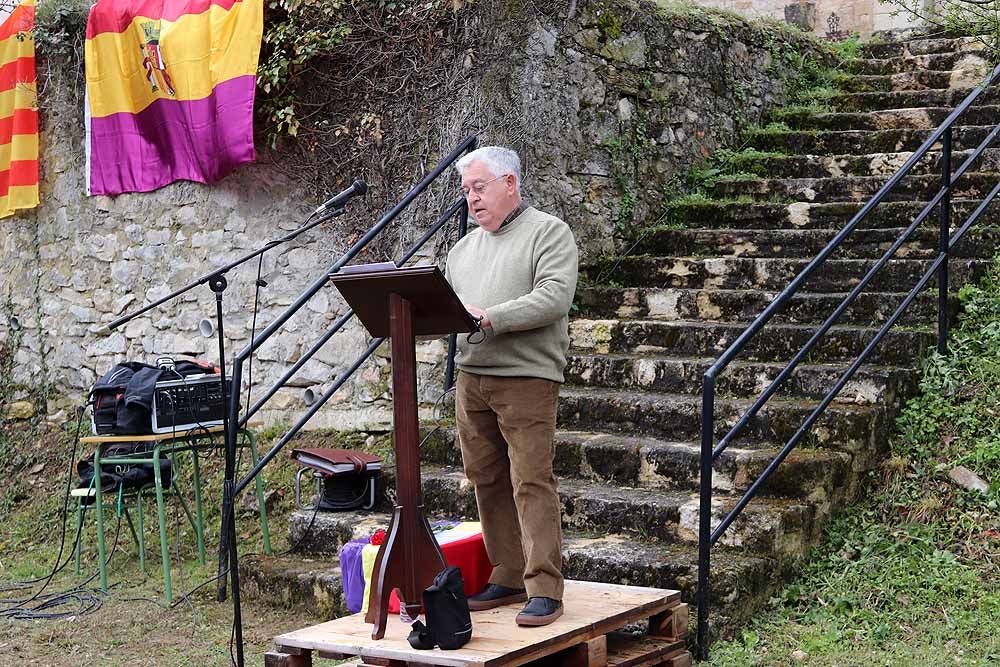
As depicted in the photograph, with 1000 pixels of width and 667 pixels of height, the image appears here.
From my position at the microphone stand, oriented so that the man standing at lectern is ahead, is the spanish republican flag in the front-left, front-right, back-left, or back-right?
back-left

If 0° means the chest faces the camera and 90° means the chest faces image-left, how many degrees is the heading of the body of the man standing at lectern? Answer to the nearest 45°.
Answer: approximately 45°

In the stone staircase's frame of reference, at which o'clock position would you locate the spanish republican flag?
The spanish republican flag is roughly at 2 o'clock from the stone staircase.

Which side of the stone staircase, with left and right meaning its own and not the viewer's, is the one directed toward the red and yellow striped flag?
right

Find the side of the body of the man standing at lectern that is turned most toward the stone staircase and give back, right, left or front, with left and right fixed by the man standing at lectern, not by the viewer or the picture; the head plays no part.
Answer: back

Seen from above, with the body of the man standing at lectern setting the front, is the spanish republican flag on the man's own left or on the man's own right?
on the man's own right
